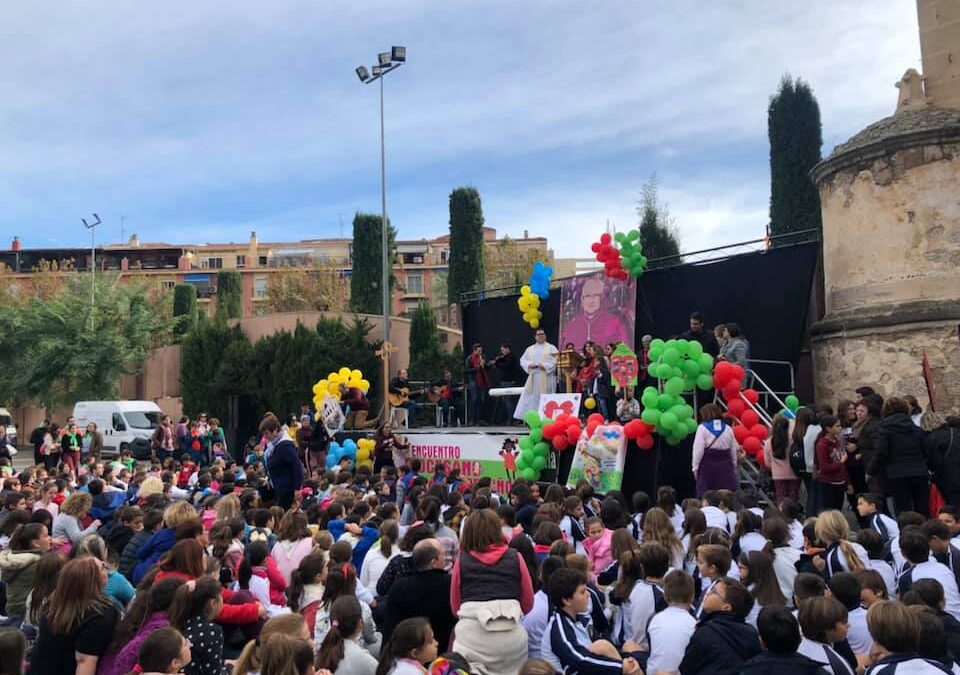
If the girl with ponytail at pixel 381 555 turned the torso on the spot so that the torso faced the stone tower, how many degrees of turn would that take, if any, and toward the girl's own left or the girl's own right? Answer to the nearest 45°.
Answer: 0° — they already face it

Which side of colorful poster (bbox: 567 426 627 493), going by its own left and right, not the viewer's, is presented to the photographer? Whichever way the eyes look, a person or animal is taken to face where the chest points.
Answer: front

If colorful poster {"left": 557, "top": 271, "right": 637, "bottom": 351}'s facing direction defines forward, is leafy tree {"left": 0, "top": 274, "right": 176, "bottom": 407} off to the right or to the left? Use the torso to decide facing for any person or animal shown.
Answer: on its right

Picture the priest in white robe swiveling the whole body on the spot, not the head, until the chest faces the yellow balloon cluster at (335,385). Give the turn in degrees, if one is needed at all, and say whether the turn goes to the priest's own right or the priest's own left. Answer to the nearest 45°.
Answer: approximately 135° to the priest's own right

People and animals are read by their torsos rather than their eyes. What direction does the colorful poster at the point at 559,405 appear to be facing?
toward the camera

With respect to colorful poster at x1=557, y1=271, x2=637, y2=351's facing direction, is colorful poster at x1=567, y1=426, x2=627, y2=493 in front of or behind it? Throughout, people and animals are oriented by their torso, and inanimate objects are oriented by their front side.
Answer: in front

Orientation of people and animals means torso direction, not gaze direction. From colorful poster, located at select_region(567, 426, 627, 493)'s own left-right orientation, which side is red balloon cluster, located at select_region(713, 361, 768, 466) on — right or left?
on its left

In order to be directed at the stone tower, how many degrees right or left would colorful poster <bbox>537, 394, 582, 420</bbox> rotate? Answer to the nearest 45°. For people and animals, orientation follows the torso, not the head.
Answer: approximately 90° to its left

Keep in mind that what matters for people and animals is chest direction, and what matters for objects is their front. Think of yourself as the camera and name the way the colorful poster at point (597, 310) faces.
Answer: facing the viewer

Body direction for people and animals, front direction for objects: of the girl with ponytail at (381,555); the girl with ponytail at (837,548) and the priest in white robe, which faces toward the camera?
the priest in white robe

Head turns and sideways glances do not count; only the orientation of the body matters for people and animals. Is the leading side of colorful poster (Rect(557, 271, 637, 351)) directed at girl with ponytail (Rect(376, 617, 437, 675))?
yes

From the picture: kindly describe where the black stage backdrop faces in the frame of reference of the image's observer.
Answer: facing the viewer and to the left of the viewer

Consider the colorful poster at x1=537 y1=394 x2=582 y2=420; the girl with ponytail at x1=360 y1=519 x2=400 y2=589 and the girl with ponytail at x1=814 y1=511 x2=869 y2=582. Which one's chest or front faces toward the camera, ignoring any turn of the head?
the colorful poster

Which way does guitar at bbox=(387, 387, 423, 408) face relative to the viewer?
toward the camera

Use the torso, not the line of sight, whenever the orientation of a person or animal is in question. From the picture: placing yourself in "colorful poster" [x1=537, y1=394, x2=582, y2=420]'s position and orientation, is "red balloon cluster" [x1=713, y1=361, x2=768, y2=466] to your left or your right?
on your left
